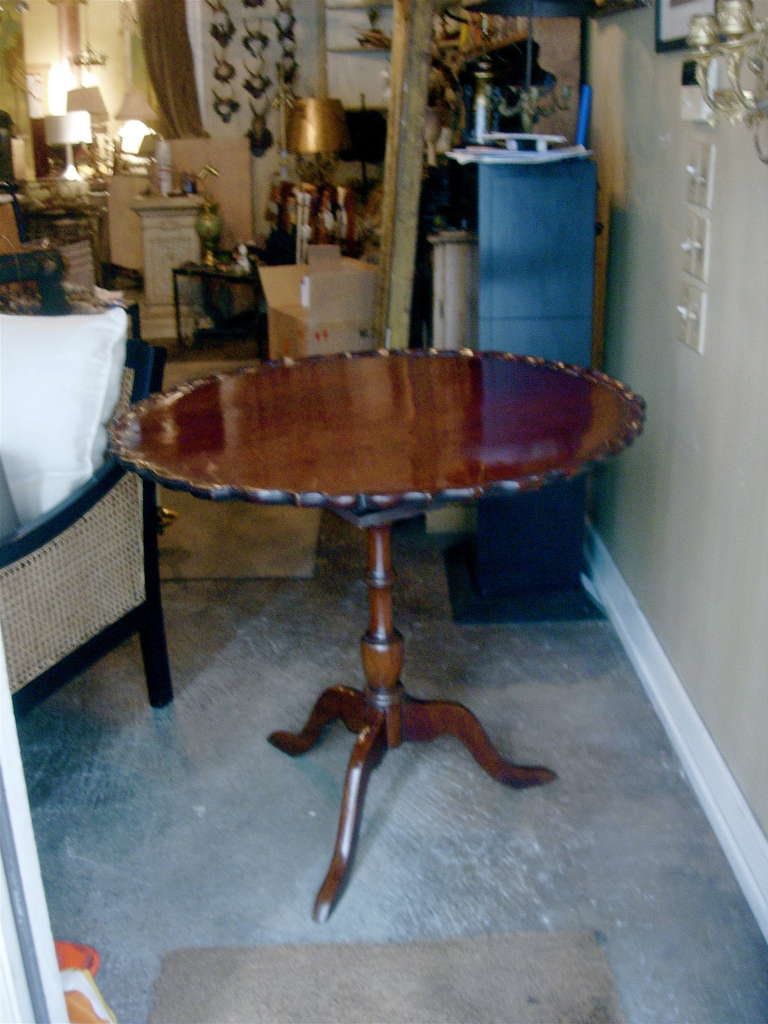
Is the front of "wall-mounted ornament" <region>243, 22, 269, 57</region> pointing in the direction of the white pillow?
yes

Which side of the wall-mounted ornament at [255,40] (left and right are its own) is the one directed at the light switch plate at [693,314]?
front

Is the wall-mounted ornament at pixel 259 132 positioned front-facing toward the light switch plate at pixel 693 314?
yes

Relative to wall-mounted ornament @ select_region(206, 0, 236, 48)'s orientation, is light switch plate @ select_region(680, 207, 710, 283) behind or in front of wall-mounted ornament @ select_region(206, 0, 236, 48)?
in front

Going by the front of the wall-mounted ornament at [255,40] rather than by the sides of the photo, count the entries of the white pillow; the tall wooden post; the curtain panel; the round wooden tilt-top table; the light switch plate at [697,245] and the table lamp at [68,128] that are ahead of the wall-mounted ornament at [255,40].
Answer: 4

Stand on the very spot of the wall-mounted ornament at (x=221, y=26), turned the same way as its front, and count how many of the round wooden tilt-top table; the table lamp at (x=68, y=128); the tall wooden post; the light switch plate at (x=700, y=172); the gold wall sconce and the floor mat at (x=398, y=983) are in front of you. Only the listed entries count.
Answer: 5

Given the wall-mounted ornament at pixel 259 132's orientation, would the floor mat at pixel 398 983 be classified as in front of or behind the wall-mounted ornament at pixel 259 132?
in front
